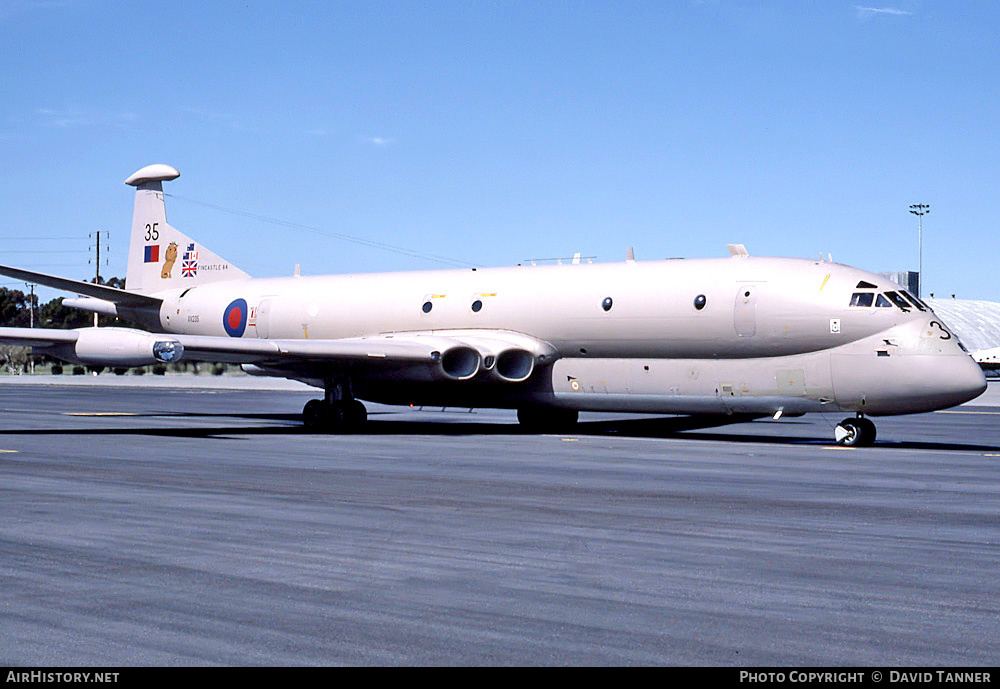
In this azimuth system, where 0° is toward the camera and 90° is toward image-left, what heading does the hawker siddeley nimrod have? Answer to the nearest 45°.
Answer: approximately 315°
